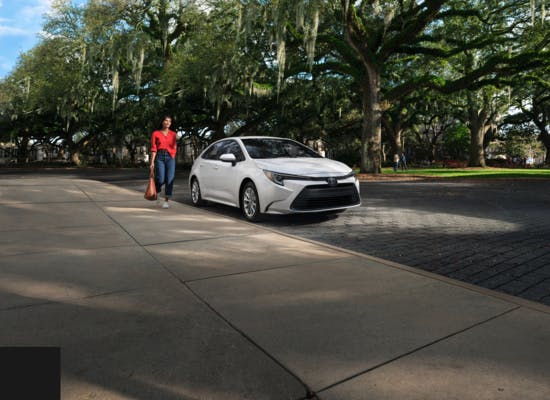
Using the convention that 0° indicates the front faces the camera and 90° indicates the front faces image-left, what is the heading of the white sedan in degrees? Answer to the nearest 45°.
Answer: approximately 315°

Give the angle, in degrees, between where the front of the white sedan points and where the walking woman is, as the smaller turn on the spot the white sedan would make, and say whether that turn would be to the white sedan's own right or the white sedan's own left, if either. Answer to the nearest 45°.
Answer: approximately 180°

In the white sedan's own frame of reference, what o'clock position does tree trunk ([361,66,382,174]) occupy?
The tree trunk is roughly at 8 o'clock from the white sedan.
